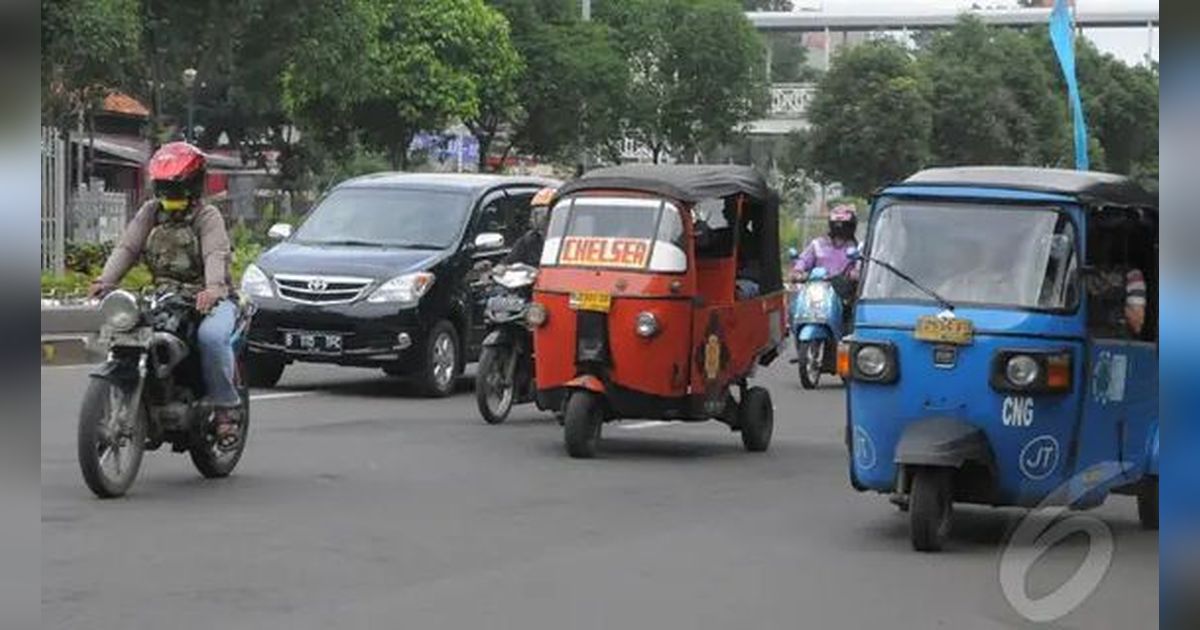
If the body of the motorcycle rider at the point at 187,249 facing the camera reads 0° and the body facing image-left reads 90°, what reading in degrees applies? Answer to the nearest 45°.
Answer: approximately 45°

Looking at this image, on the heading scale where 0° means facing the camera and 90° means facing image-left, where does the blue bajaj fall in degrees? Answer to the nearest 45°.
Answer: approximately 45°

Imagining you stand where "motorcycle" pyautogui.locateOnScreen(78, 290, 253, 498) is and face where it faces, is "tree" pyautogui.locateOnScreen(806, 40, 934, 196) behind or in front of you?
behind

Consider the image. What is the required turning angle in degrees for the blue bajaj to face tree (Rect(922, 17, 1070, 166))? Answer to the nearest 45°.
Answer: approximately 135° to its right

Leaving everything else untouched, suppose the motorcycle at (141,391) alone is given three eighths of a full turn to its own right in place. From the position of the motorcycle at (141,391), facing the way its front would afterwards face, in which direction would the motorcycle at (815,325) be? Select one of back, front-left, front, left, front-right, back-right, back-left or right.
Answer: front-right

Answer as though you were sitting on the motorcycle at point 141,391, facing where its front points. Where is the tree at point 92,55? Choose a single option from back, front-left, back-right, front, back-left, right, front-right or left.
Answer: back-right

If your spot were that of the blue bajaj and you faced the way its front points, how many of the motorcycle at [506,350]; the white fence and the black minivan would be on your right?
3

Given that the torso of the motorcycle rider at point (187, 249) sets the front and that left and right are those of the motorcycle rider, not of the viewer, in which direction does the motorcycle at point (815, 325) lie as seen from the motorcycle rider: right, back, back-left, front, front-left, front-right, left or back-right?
back

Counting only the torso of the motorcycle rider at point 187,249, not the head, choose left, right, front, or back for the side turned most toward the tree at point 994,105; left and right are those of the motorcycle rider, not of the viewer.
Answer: back

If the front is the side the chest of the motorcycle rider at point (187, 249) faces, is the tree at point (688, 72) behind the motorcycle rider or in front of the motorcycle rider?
behind

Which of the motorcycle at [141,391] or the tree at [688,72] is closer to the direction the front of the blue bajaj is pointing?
the motorcycle

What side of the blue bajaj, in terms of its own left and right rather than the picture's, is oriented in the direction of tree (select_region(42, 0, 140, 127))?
right
